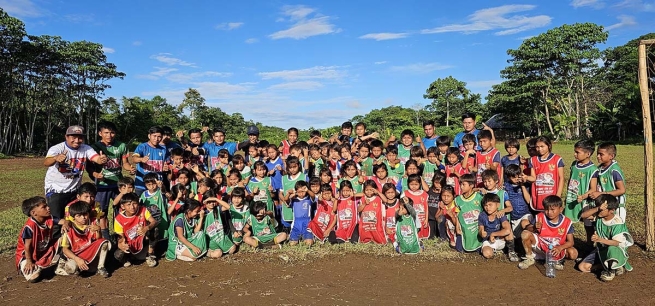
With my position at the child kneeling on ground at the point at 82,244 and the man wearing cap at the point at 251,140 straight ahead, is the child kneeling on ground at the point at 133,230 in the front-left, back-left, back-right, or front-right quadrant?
front-right

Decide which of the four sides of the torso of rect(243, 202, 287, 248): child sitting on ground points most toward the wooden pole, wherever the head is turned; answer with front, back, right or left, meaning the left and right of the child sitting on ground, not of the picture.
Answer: left

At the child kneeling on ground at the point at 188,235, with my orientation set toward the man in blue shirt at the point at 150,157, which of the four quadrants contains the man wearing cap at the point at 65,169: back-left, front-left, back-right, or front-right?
front-left

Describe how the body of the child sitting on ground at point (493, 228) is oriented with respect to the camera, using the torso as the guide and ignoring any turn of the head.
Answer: toward the camera

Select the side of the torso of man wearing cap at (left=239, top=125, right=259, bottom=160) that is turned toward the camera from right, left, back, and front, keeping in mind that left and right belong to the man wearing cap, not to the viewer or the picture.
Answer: front

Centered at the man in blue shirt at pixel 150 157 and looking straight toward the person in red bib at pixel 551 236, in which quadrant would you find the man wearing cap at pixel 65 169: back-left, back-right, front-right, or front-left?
back-right

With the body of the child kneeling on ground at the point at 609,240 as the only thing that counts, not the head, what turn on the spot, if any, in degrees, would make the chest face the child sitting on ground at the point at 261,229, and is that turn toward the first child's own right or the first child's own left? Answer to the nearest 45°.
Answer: approximately 45° to the first child's own right

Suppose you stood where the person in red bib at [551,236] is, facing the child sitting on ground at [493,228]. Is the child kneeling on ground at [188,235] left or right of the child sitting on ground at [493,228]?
left

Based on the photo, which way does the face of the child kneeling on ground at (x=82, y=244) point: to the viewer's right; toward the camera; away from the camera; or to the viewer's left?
toward the camera

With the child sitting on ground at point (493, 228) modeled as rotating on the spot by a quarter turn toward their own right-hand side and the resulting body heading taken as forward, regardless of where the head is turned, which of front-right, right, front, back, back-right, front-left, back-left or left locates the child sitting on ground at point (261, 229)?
front

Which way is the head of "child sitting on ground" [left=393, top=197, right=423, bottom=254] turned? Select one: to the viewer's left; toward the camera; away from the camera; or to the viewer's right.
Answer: toward the camera

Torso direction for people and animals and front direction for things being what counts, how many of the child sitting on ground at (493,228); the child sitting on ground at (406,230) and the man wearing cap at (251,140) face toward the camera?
3

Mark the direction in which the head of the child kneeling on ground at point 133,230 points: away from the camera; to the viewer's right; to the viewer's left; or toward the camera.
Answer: toward the camera

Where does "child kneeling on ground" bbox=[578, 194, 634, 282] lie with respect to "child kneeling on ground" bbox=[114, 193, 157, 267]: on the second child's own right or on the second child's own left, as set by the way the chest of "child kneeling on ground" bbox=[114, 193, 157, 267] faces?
on the second child's own left

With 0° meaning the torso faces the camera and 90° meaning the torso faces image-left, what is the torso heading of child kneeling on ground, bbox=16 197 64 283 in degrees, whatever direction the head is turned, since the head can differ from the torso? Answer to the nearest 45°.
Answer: approximately 315°

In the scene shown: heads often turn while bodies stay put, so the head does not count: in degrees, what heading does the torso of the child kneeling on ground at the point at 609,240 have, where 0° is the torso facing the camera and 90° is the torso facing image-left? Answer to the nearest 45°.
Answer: approximately 45°

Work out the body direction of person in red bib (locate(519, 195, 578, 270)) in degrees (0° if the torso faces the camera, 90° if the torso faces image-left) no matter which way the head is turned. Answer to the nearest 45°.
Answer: approximately 0°

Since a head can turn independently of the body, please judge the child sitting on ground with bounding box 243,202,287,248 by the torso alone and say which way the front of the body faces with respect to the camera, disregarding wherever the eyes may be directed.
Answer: toward the camera
